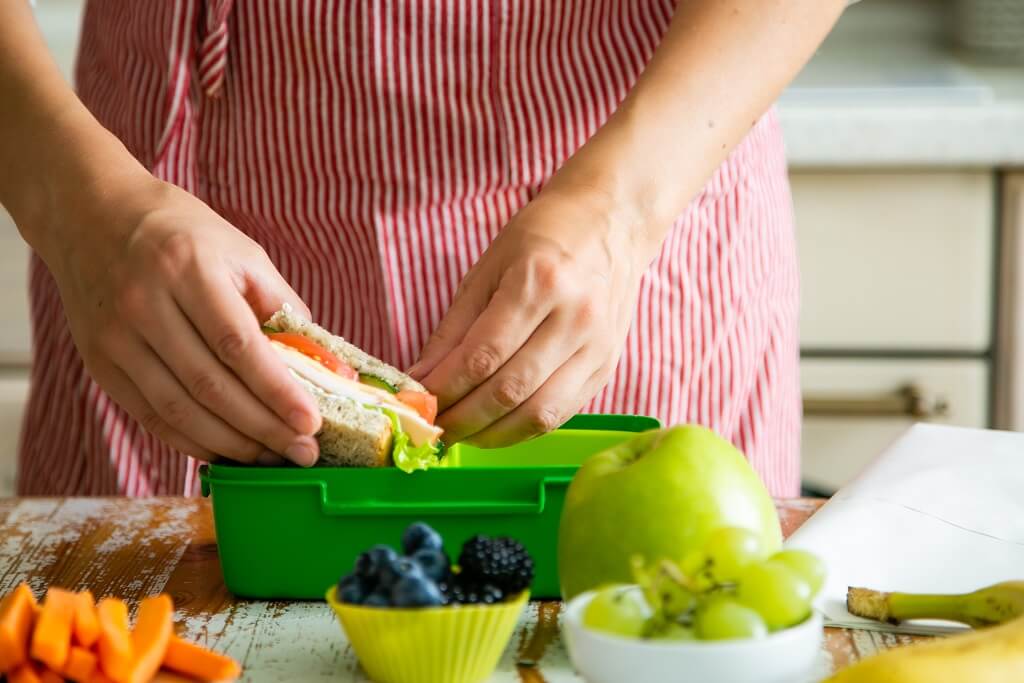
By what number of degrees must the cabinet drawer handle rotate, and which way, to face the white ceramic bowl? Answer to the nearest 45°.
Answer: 0° — it already faces it

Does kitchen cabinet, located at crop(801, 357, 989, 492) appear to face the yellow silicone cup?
yes

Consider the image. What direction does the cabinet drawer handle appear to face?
toward the camera

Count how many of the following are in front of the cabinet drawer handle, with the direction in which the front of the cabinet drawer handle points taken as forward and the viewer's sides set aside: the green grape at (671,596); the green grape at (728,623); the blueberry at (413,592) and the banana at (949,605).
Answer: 4

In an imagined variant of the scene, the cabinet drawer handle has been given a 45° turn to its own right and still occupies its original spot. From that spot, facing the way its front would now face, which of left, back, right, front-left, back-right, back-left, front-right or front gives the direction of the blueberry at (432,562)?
front-left

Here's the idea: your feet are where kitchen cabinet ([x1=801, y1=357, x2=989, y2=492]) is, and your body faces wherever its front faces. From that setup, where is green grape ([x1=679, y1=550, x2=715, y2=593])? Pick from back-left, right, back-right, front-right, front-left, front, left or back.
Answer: front

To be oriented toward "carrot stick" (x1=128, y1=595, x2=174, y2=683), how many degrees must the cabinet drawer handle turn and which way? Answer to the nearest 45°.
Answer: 0° — it already faces it

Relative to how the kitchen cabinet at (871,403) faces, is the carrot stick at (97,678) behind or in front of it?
in front

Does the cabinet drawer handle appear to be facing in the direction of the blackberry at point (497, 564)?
yes

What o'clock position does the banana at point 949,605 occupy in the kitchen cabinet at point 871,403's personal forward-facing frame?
The banana is roughly at 12 o'clock from the kitchen cabinet.

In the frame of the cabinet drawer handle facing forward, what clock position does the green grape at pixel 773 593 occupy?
The green grape is roughly at 12 o'clock from the cabinet drawer handle.

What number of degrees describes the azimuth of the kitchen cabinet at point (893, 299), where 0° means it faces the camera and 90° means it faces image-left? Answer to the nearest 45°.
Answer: approximately 0°

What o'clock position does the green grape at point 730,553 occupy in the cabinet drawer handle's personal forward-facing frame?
The green grape is roughly at 12 o'clock from the cabinet drawer handle.

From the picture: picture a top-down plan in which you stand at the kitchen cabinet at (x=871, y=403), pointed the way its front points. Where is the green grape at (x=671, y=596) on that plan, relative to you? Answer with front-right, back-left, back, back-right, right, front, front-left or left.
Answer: front

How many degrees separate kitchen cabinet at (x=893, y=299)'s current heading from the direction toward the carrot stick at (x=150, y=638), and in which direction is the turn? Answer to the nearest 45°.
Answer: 0° — it already faces it

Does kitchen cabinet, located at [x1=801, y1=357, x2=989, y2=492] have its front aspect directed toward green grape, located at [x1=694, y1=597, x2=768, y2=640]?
yes

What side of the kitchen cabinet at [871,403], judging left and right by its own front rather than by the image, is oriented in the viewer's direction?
front

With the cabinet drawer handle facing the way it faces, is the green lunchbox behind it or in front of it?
in front
